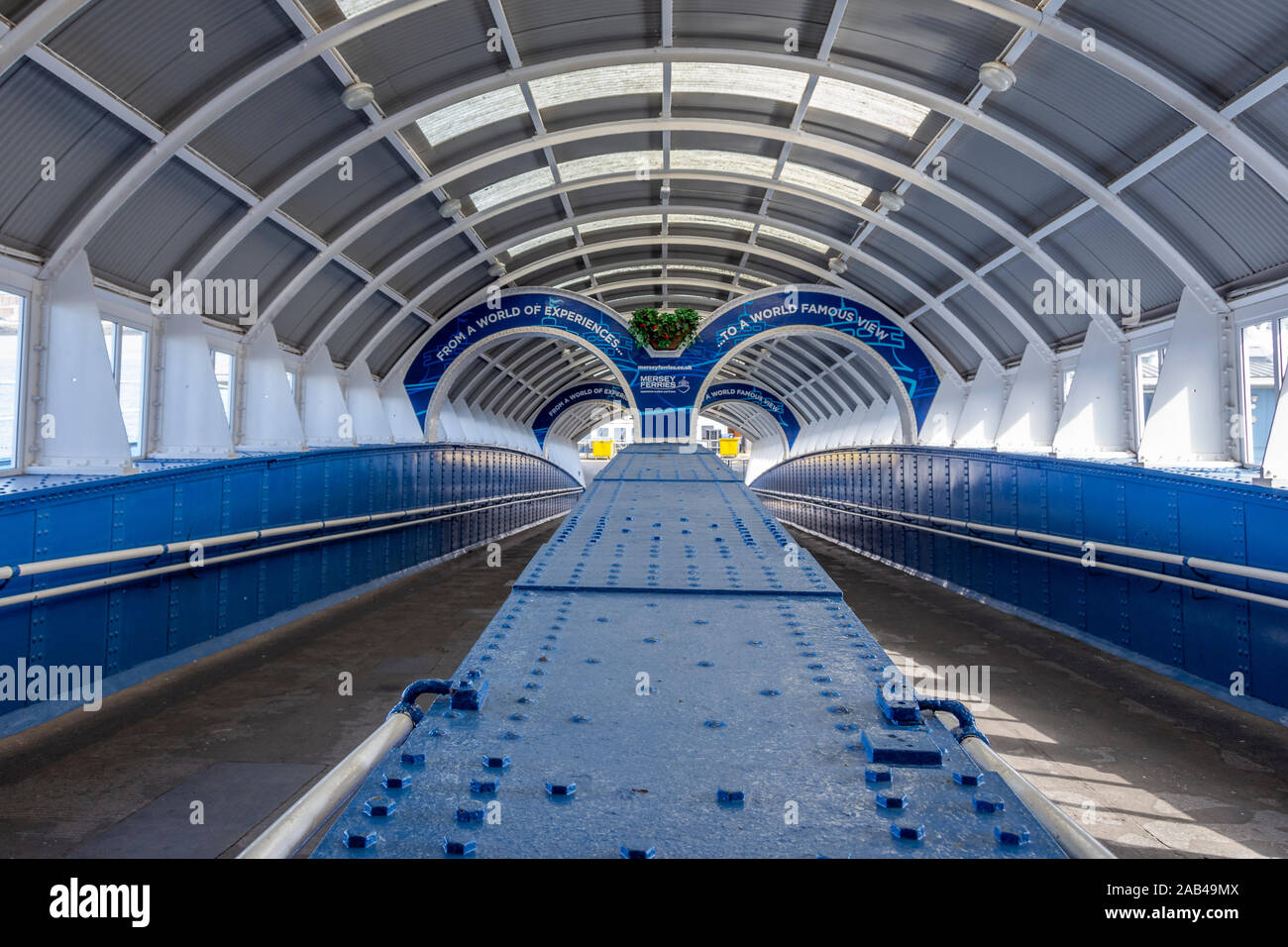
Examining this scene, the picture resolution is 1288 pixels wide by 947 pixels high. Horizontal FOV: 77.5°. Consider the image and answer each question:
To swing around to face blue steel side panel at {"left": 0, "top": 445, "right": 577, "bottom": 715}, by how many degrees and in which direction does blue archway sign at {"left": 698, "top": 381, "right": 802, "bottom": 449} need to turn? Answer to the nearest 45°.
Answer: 0° — it already faces it

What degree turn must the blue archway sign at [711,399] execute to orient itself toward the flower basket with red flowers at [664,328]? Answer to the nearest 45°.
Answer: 0° — it already faces it

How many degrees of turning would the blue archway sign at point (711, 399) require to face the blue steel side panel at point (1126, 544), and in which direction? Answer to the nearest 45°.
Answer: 0° — it already faces it

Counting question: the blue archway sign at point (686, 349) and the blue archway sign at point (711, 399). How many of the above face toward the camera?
2

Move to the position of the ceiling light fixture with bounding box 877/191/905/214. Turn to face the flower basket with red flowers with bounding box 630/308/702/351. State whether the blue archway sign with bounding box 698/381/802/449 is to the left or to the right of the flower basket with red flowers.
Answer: right

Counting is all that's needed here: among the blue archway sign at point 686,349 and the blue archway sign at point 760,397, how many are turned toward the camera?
2

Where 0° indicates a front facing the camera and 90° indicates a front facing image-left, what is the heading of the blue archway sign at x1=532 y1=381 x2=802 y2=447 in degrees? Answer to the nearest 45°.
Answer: approximately 0°

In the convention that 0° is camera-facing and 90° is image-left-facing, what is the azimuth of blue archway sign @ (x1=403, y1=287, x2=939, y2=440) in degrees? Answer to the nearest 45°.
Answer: approximately 0°
